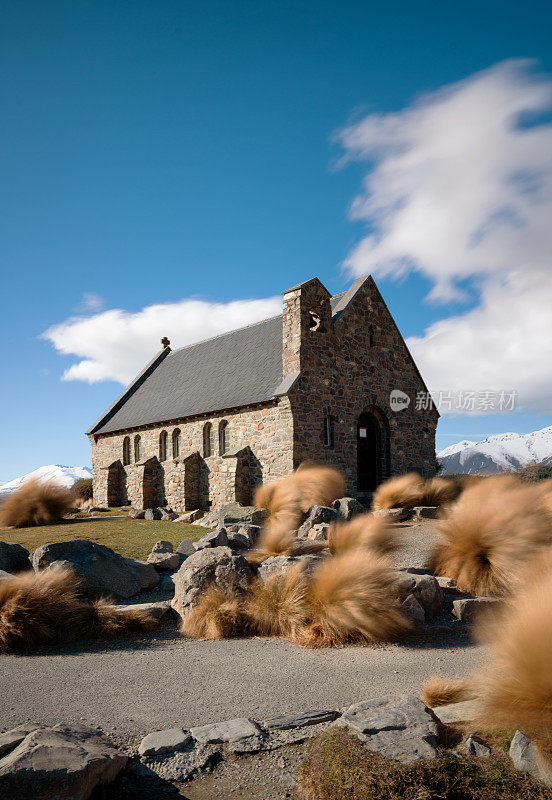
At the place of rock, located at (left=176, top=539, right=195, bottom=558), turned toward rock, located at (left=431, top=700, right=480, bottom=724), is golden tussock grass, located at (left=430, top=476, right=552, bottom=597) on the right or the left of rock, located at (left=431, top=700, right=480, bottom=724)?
left

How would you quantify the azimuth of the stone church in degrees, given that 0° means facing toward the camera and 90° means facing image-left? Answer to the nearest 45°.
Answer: approximately 315°

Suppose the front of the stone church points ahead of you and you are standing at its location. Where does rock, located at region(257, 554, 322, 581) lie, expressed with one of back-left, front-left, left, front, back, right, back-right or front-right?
front-right

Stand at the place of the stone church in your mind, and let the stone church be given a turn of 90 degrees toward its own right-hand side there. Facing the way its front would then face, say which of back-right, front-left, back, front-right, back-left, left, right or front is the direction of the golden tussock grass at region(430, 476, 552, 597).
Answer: front-left

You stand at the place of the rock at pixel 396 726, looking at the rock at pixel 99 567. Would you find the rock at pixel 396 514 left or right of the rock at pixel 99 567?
right

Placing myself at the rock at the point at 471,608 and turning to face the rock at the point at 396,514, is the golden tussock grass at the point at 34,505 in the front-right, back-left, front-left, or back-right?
front-left

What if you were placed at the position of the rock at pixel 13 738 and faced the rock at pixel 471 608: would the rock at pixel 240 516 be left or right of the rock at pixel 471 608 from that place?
left

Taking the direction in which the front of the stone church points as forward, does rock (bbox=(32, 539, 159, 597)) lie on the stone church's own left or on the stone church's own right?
on the stone church's own right

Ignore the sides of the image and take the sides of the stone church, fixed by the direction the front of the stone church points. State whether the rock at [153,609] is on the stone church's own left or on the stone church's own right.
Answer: on the stone church's own right

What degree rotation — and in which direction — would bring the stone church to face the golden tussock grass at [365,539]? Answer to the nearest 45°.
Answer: approximately 45° to its right

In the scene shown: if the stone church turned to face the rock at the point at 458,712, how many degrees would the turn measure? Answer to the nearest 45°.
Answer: approximately 45° to its right

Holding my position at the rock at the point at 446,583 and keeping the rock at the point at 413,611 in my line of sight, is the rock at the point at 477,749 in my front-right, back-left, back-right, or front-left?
front-left

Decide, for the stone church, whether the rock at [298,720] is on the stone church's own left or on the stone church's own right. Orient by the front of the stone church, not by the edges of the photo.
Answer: on the stone church's own right

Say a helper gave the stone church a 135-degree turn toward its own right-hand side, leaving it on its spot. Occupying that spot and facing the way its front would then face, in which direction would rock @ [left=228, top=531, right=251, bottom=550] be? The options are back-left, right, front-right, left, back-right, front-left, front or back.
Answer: left

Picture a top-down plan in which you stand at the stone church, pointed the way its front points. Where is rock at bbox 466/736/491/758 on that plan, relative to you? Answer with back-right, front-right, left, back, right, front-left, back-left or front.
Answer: front-right

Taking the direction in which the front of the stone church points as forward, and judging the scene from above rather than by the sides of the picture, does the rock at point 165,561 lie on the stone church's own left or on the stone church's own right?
on the stone church's own right

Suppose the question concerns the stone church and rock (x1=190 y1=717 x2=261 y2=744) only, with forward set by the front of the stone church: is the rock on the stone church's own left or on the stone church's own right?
on the stone church's own right
